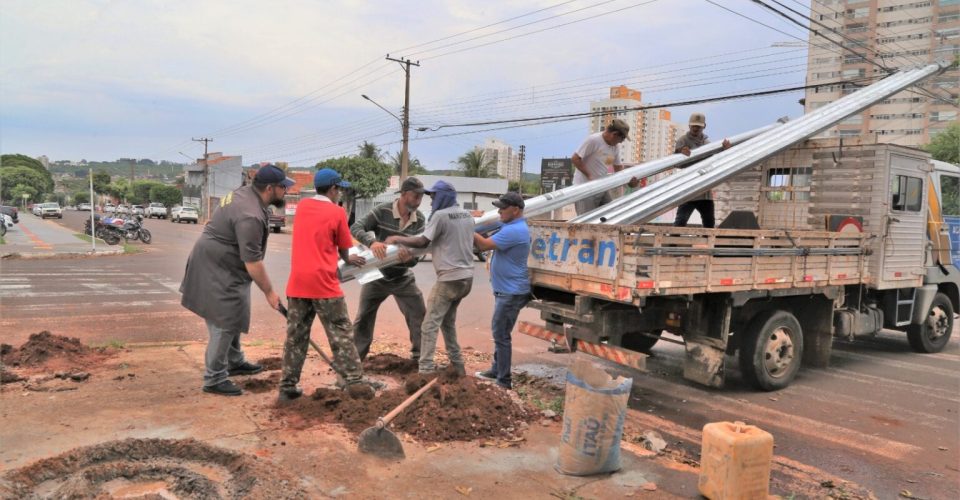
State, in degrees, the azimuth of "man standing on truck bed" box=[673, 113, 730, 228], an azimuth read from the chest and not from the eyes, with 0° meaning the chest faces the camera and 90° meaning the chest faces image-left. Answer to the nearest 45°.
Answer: approximately 0°

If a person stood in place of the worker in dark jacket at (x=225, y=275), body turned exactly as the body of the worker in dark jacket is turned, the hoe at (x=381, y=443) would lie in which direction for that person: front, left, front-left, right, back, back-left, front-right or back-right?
front-right

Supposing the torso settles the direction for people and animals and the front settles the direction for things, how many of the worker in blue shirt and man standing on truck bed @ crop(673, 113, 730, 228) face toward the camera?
1

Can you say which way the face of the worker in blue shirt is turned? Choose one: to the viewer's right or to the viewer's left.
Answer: to the viewer's left

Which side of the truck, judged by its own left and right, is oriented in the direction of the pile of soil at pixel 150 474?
back

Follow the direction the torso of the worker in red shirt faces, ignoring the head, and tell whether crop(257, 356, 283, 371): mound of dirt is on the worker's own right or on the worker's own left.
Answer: on the worker's own left

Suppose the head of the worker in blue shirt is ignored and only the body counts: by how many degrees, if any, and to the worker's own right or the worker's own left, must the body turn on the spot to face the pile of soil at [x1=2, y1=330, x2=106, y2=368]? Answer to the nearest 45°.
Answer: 0° — they already face it

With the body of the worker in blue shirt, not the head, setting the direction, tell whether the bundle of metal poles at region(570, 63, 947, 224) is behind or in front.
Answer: behind

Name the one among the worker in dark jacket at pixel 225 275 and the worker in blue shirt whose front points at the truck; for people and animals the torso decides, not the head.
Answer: the worker in dark jacket

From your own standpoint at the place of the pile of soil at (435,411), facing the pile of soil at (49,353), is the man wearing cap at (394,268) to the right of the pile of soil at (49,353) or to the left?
right

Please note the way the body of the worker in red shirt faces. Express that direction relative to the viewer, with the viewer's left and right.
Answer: facing away from the viewer and to the right of the viewer

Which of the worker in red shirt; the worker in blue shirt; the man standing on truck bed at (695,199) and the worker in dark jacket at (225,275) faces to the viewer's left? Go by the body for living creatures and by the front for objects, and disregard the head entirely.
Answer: the worker in blue shirt

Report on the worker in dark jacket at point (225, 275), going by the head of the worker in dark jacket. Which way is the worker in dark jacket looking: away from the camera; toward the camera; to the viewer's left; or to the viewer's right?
to the viewer's right

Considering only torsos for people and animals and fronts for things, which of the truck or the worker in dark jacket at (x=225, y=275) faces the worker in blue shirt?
the worker in dark jacket

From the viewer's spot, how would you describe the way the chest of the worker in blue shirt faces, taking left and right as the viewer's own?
facing to the left of the viewer

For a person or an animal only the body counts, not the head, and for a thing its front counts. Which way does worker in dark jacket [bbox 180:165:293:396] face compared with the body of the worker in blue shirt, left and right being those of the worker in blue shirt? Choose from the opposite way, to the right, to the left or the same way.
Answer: the opposite way

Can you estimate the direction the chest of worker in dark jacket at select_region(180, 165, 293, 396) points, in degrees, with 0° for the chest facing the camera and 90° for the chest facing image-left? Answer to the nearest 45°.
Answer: approximately 270°
